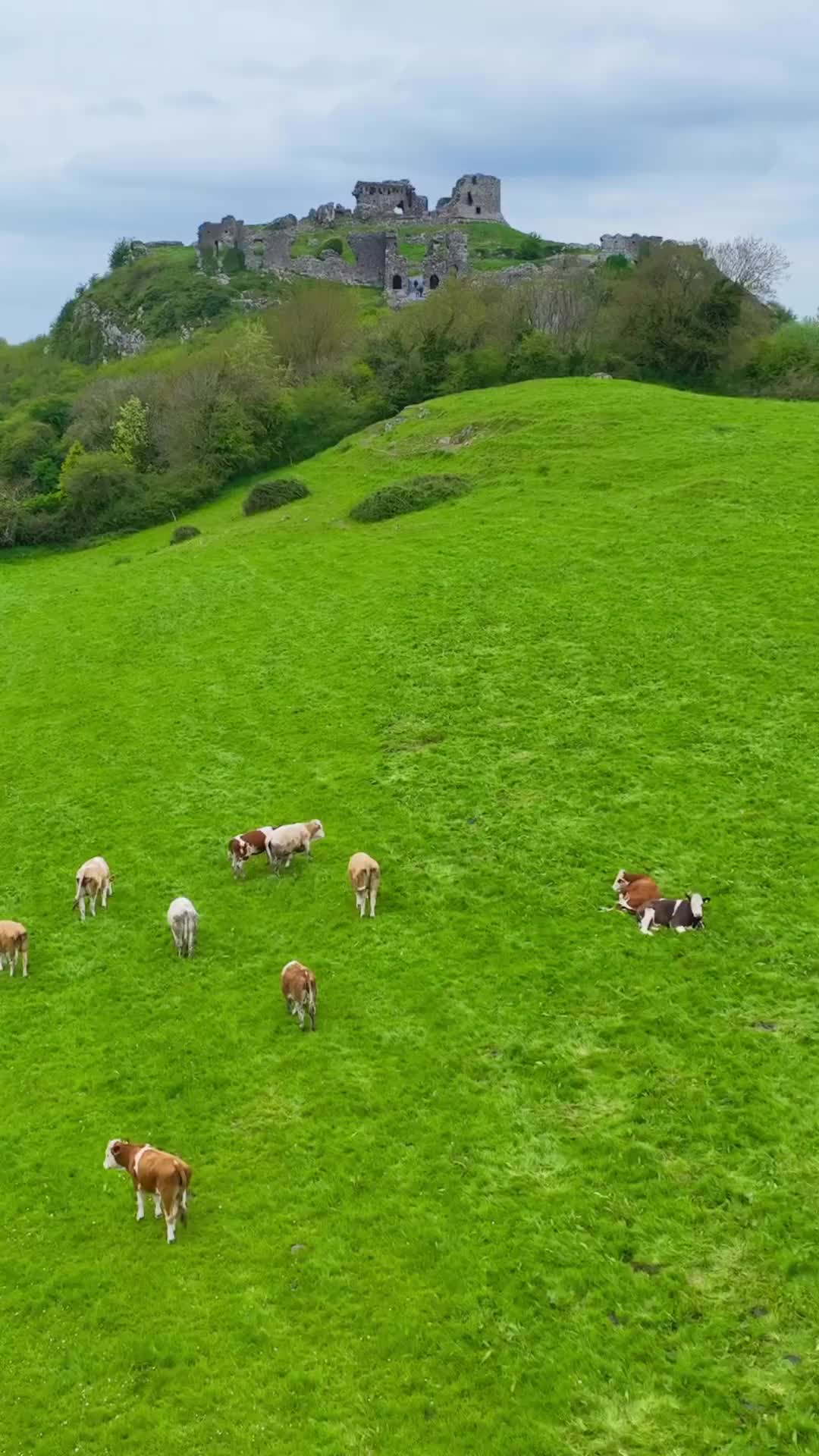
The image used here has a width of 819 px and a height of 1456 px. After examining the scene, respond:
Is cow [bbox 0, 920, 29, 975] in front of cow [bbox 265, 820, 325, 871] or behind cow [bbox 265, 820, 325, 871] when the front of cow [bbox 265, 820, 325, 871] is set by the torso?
behind

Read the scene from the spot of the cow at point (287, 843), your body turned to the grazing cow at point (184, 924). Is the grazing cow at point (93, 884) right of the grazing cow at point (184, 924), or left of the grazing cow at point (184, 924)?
right

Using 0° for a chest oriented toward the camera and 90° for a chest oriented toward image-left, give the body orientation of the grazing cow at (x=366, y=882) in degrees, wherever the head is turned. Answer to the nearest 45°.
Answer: approximately 180°

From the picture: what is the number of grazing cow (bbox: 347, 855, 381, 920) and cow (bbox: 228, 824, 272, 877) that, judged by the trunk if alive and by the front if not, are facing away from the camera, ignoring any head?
1

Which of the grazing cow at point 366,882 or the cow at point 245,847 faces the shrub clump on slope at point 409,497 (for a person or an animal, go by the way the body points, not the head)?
the grazing cow

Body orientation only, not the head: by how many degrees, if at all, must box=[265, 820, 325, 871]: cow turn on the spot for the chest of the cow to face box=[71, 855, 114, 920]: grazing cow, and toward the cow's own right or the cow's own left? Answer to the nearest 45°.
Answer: approximately 135° to the cow's own left

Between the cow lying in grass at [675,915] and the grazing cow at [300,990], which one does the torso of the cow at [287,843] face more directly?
the cow lying in grass

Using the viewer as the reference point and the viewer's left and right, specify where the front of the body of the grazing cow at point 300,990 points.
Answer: facing away from the viewer and to the left of the viewer

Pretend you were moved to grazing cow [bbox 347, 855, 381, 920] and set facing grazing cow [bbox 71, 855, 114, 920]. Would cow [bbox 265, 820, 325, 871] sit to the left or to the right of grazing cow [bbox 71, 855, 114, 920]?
right

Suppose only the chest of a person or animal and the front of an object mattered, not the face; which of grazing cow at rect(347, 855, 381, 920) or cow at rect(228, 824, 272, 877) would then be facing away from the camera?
the grazing cow

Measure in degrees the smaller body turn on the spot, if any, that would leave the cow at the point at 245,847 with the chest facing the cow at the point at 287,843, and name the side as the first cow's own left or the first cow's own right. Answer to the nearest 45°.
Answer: approximately 135° to the first cow's own left
